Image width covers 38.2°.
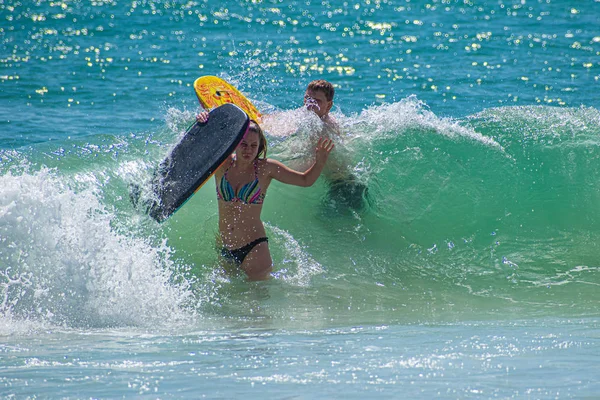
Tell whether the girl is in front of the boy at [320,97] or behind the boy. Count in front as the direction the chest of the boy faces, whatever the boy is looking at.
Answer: in front

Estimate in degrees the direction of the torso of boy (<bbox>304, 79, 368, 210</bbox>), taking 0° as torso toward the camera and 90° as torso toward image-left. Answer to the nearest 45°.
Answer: approximately 45°

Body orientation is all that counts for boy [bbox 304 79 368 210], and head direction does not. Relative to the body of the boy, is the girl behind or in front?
in front
